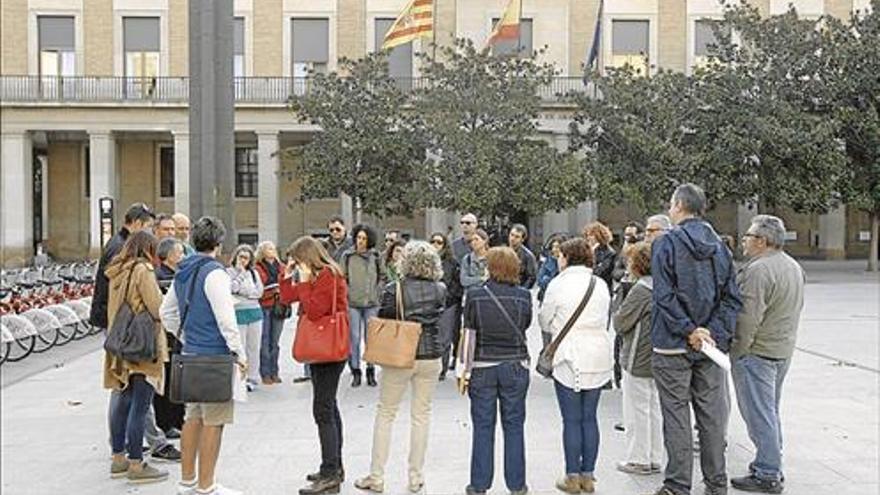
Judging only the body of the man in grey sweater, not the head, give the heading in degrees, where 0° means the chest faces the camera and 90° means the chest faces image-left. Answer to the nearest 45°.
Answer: approximately 135°

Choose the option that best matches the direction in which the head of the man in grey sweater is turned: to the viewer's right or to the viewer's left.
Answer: to the viewer's left
